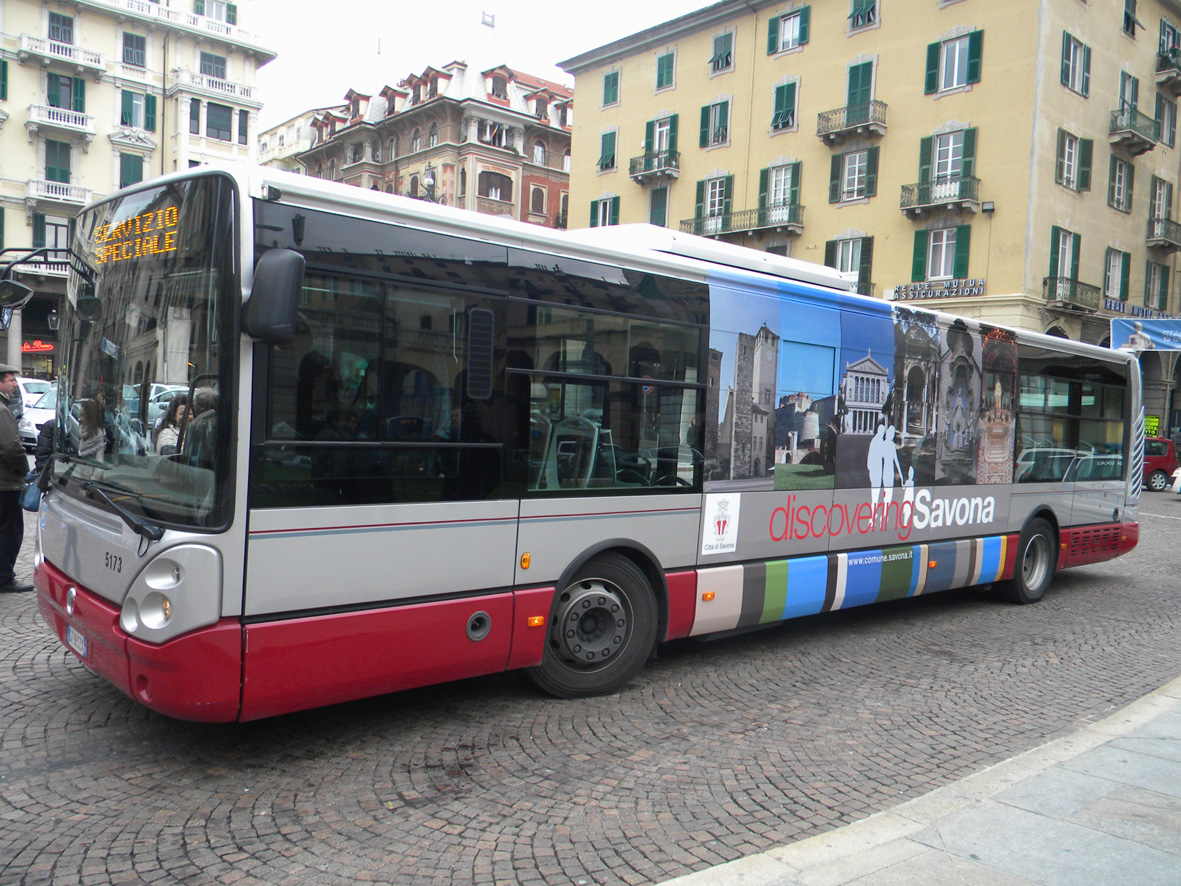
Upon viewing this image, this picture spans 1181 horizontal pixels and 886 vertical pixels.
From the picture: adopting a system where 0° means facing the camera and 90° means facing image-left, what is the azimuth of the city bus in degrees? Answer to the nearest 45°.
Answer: approximately 45°

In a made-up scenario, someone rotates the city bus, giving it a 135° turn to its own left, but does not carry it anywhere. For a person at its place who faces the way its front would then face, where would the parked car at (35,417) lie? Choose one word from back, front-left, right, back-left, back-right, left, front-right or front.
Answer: back-left

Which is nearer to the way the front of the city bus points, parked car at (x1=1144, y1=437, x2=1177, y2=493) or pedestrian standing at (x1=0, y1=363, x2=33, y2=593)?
the pedestrian standing

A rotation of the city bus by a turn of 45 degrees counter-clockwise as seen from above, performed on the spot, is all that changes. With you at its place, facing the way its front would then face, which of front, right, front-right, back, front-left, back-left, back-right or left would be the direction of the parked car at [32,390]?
back-right

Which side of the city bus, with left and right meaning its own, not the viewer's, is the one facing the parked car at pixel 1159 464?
back

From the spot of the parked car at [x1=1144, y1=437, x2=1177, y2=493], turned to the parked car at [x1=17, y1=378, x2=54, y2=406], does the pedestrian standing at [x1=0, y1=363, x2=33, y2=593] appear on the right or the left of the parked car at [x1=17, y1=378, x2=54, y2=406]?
left
